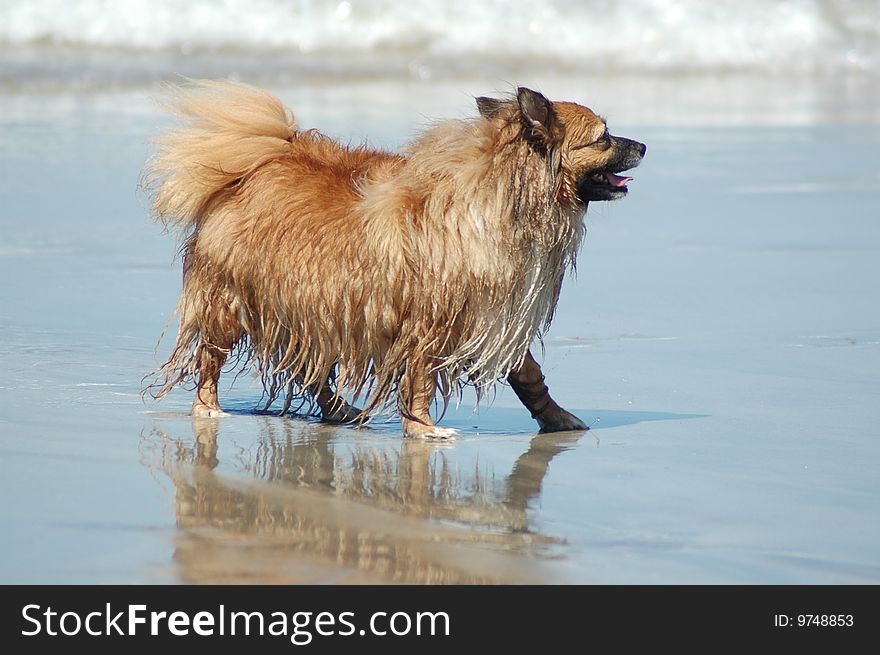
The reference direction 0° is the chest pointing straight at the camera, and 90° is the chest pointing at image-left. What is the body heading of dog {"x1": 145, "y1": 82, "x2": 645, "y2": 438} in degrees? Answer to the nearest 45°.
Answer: approximately 270°
